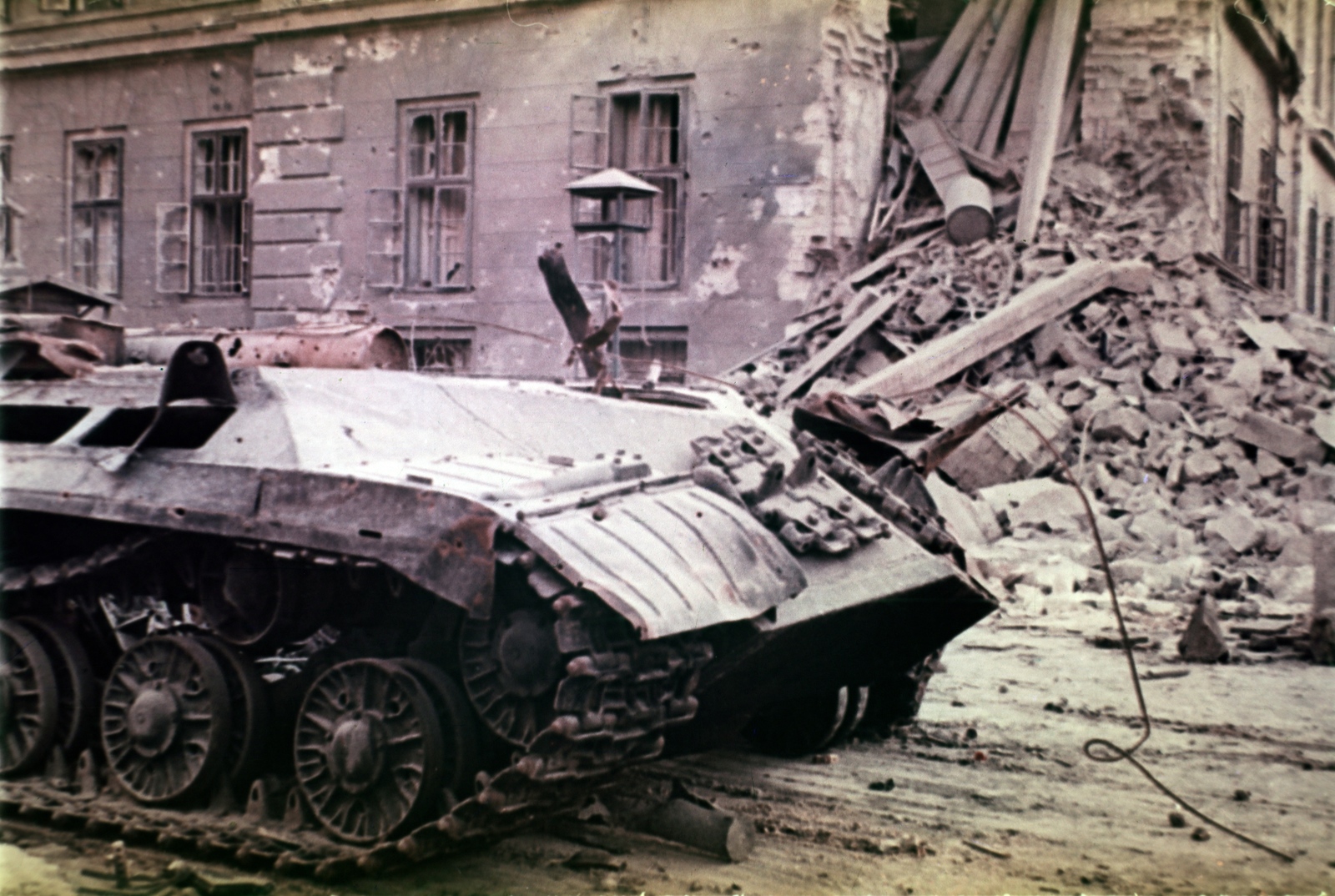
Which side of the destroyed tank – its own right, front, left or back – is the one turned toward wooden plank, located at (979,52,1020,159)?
left

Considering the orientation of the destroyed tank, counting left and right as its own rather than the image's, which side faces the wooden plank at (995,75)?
left

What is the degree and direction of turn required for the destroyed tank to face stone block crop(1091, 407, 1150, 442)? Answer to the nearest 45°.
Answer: approximately 90° to its left
